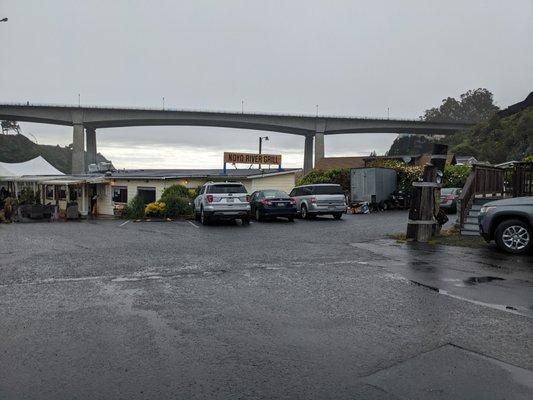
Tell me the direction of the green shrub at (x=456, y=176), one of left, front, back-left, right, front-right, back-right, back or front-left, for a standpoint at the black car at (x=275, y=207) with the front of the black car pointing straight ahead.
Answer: right

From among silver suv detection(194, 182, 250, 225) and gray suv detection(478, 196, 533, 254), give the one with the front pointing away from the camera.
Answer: silver suv detection(194, 182, 250, 225)

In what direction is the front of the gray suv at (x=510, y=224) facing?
to the viewer's left

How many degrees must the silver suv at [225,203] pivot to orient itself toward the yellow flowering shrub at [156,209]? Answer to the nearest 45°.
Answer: approximately 45° to its left

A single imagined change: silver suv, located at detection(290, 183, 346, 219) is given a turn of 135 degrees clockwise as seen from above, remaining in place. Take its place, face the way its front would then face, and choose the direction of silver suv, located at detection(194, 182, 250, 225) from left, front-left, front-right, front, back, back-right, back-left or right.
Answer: back-right

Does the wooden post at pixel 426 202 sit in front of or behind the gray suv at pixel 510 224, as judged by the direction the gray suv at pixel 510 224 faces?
in front

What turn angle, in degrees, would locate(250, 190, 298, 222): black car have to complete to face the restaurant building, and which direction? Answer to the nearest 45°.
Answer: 0° — it already faces it

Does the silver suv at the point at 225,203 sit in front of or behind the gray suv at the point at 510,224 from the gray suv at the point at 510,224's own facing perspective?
in front

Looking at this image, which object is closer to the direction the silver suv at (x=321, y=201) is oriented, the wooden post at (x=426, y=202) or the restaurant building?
the restaurant building

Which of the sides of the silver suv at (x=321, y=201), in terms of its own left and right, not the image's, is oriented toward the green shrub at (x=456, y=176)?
right

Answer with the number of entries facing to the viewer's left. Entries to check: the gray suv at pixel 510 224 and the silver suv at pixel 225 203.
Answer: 1

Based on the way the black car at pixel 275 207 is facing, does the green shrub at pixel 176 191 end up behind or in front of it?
in front

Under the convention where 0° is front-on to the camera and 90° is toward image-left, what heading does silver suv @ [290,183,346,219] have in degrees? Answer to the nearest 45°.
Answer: approximately 135°

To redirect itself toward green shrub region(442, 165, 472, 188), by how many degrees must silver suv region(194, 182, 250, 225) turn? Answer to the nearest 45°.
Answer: approximately 45° to its right

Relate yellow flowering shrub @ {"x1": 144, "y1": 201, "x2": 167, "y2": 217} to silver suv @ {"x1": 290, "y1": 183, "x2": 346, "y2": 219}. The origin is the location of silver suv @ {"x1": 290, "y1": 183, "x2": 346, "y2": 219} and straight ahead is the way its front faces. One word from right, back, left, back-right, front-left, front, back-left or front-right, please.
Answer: front-left

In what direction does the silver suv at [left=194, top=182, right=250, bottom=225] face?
away from the camera

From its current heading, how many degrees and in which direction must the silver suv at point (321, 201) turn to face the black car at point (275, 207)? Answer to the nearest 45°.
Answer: approximately 90° to its left
